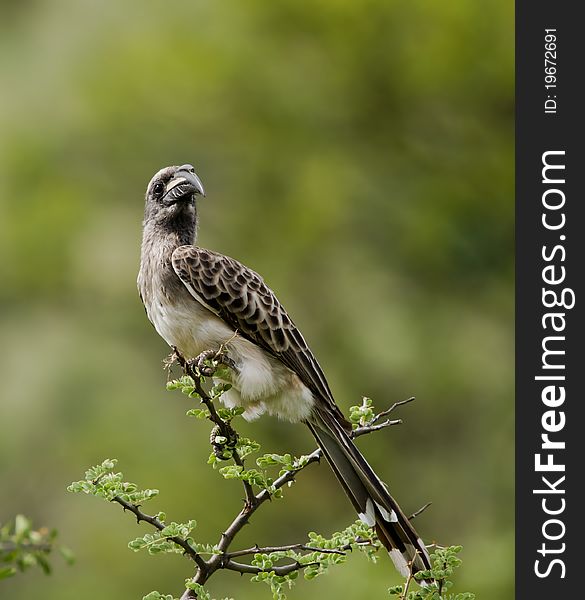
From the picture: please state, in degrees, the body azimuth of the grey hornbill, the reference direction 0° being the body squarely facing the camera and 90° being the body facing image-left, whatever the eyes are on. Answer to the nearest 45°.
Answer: approximately 90°
